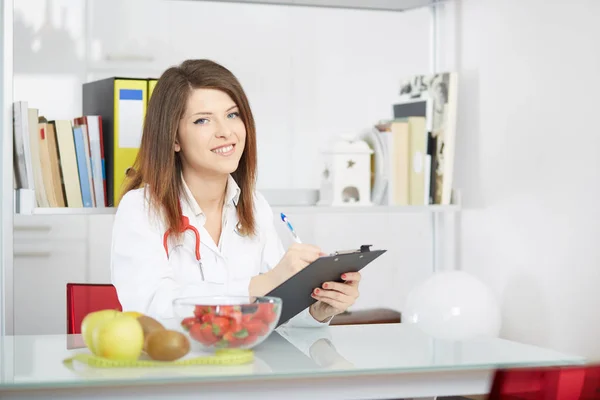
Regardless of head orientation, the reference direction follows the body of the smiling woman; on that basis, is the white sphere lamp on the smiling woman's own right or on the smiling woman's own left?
on the smiling woman's own left

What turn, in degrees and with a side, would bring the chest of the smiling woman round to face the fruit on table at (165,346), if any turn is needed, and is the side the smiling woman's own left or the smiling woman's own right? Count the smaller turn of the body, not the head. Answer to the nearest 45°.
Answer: approximately 45° to the smiling woman's own right

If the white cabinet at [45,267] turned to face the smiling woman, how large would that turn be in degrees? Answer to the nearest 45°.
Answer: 0° — it already faces them

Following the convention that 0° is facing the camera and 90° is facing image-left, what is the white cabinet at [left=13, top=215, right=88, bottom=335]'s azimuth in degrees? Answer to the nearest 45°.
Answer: approximately 0°

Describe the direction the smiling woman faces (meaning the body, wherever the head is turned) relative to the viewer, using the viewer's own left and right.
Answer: facing the viewer and to the right of the viewer

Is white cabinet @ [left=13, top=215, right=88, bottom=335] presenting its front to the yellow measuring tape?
yes

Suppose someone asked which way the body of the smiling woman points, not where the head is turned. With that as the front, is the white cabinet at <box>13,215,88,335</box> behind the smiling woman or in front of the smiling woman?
behind

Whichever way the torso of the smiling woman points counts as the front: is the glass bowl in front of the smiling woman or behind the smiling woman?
in front

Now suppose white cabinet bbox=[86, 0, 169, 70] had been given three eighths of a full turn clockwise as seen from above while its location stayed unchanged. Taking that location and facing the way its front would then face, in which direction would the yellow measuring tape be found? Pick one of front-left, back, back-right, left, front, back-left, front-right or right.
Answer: back-left

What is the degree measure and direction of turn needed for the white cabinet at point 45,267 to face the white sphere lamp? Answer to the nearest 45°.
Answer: approximately 45° to its left

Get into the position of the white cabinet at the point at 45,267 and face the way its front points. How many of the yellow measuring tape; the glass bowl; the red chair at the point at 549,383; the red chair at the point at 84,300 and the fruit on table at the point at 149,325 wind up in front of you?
5

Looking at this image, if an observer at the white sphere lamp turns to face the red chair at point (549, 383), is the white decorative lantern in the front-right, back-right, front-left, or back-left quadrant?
back-right

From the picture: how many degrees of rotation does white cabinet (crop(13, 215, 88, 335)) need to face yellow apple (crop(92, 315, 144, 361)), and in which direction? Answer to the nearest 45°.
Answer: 0° — it already faces it

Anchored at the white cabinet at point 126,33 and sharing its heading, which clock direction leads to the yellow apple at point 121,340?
The yellow apple is roughly at 12 o'clock from the white cabinet.

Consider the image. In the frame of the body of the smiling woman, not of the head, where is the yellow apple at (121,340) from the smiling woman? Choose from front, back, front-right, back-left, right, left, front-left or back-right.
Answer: front-right
